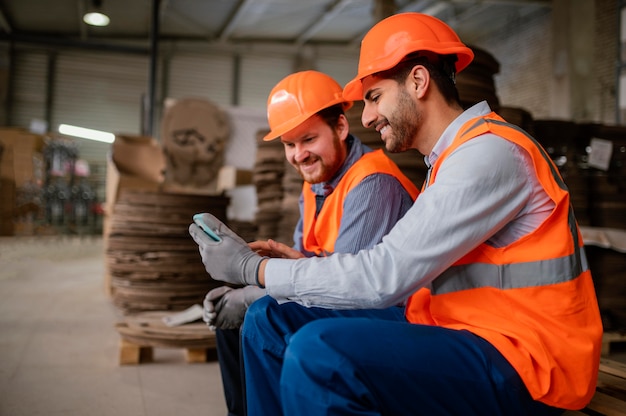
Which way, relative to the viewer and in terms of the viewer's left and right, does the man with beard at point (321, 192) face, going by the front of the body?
facing the viewer and to the left of the viewer

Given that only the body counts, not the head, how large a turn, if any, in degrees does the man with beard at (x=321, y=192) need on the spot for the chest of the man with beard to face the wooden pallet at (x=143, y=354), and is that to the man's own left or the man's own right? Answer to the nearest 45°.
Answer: approximately 90° to the man's own right

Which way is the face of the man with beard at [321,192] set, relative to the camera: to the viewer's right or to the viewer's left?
to the viewer's left

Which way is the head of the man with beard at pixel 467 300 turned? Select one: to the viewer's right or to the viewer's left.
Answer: to the viewer's left

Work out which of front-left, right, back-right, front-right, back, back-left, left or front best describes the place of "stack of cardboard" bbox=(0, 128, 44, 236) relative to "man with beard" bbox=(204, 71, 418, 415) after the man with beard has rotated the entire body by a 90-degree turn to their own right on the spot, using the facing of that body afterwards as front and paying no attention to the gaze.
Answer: front

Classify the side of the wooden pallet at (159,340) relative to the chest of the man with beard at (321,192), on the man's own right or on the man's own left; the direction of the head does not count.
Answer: on the man's own right

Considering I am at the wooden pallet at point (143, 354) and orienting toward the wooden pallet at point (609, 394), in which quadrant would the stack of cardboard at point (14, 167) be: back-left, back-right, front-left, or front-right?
back-left

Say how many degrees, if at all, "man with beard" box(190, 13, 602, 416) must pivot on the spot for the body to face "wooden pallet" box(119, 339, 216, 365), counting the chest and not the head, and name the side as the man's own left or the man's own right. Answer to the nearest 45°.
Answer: approximately 45° to the man's own right

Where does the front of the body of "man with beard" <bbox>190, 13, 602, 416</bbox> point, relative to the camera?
to the viewer's left

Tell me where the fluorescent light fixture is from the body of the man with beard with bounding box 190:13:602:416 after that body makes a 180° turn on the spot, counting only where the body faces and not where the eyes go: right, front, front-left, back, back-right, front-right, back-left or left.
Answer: back-left

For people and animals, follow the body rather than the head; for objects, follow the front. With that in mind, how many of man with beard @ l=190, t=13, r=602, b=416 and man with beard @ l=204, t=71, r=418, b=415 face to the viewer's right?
0

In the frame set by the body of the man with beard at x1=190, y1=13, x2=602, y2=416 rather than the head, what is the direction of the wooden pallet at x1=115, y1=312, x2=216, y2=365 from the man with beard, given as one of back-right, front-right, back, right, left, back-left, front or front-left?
front-right
